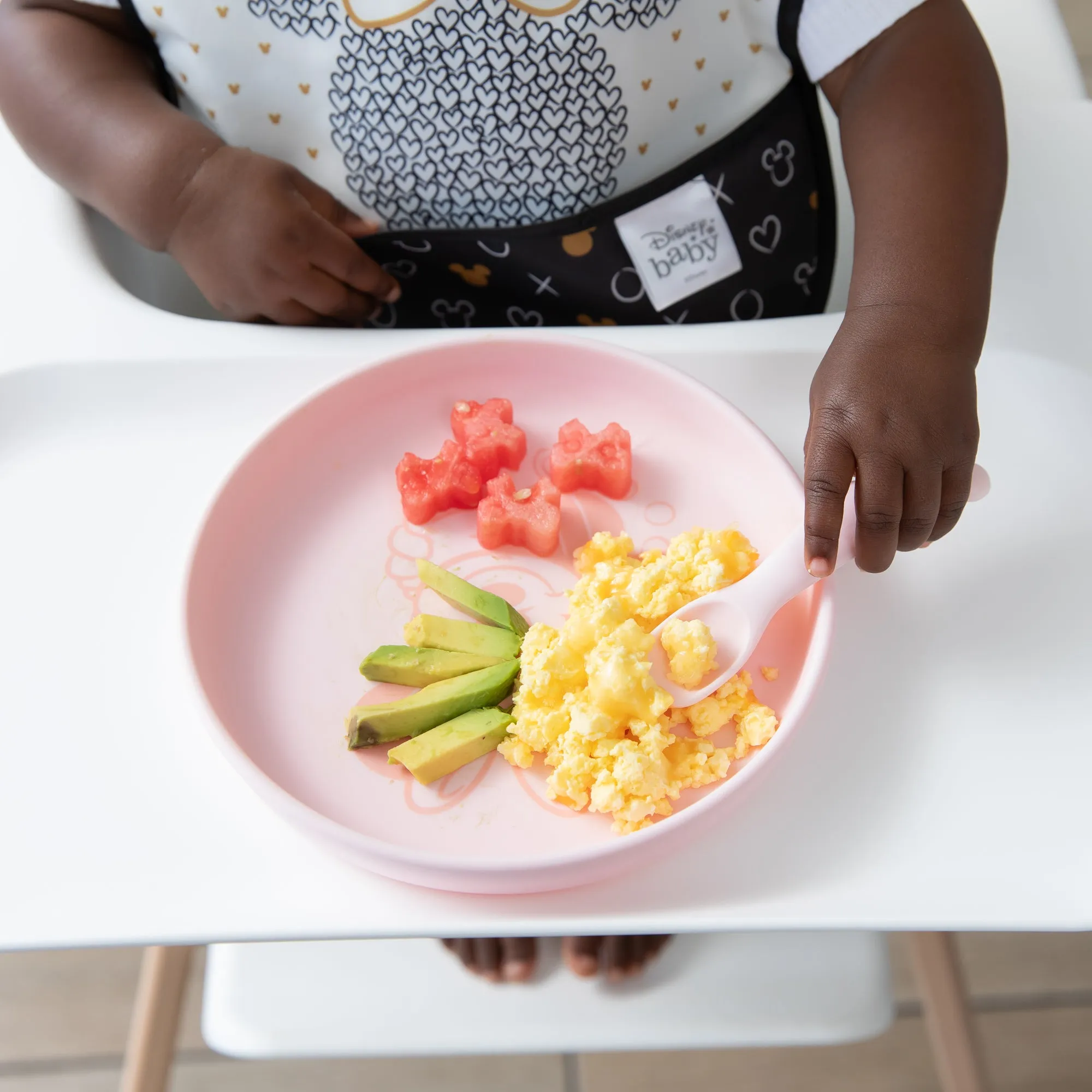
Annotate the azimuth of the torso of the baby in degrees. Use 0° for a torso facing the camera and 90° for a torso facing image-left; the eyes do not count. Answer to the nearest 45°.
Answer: approximately 0°
